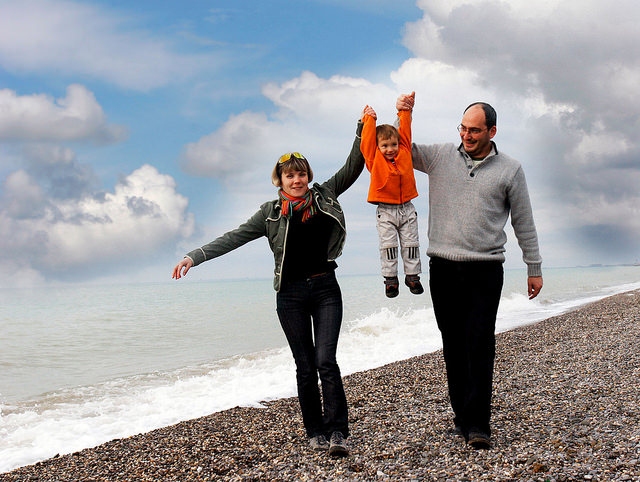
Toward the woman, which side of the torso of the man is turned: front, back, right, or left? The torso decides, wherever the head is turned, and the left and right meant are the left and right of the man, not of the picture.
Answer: right

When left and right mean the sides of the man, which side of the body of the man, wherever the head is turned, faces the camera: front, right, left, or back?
front

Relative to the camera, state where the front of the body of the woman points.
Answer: toward the camera

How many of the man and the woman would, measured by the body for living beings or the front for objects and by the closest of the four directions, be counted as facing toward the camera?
2

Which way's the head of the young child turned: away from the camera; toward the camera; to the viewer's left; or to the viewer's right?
toward the camera

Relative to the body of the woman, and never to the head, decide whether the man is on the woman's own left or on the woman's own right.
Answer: on the woman's own left

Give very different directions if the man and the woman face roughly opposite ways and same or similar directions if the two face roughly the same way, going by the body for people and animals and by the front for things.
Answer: same or similar directions

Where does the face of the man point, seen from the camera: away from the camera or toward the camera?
toward the camera

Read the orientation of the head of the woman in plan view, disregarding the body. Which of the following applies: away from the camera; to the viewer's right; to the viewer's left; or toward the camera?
toward the camera
